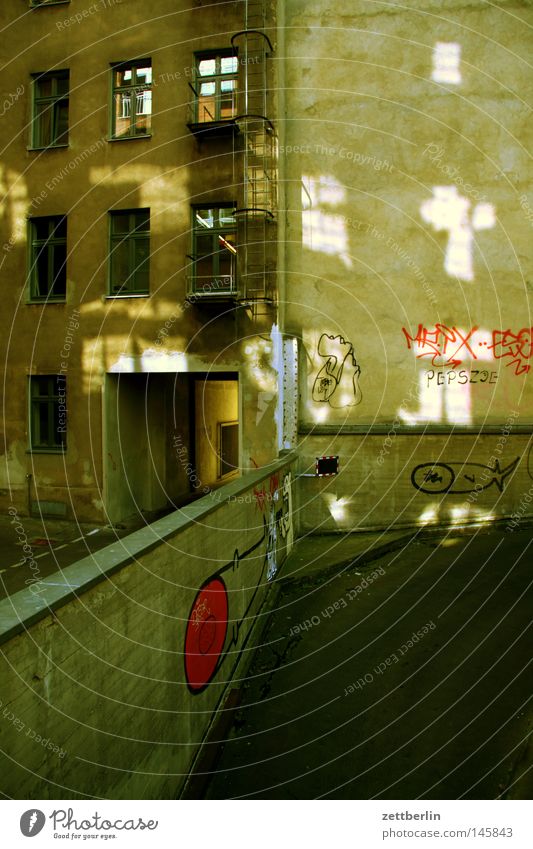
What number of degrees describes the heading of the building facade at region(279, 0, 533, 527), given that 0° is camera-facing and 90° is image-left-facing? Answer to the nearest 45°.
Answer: approximately 0°

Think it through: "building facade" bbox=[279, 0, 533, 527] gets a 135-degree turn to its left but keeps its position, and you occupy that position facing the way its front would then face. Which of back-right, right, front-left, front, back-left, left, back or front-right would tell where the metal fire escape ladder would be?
back-left

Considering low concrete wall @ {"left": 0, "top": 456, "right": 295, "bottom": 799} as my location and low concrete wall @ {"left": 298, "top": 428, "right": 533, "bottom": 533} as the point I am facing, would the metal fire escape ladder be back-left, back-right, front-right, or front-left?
front-left
